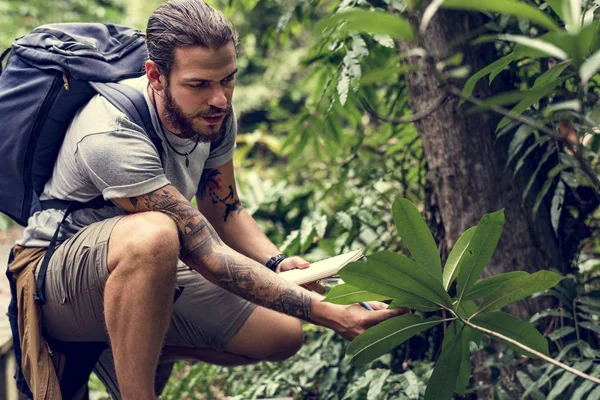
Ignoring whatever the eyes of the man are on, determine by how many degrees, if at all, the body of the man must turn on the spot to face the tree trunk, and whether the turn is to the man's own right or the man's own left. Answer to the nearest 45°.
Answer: approximately 90° to the man's own left

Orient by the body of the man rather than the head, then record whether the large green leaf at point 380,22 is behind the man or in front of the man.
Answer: in front

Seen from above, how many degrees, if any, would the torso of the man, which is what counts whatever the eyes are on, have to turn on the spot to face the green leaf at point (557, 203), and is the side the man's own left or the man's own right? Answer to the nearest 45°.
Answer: approximately 45° to the man's own left

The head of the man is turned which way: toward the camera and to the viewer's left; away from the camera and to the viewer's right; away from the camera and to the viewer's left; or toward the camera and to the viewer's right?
toward the camera and to the viewer's right

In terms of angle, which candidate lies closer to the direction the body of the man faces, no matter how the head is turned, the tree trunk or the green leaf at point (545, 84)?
the green leaf

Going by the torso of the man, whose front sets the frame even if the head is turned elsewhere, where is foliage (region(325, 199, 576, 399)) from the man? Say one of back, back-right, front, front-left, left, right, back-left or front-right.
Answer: front

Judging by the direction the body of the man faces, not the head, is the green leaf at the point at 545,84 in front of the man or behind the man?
in front

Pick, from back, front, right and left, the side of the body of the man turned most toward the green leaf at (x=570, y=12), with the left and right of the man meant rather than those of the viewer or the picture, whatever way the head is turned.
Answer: front

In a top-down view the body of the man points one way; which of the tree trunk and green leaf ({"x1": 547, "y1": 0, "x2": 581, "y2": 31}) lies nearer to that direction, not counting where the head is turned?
the green leaf

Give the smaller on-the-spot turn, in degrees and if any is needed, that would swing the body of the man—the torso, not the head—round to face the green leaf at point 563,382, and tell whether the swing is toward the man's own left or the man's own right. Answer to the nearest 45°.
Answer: approximately 45° to the man's own left

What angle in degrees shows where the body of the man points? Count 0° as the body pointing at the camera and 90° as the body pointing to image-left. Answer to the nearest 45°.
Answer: approximately 315°
